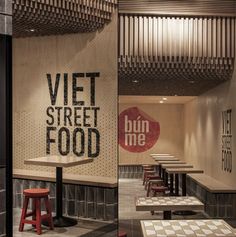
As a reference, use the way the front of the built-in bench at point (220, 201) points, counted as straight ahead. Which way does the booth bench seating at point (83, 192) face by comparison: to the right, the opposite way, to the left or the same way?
to the left

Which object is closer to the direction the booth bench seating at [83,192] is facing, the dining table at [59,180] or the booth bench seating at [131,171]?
the dining table

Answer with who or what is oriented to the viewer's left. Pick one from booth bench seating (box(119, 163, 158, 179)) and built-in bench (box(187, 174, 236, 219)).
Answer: built-in bench (box(187, 174, 236, 219))

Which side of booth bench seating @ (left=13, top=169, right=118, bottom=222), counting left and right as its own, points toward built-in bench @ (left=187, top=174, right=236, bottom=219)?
left

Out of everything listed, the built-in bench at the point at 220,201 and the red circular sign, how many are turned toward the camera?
1

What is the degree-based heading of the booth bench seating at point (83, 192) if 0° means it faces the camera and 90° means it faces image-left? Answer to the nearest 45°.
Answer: approximately 0°

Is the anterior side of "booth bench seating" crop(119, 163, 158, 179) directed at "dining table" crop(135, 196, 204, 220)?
yes

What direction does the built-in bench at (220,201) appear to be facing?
to the viewer's left

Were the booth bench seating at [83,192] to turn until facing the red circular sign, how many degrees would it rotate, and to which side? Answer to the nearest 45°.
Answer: approximately 180°

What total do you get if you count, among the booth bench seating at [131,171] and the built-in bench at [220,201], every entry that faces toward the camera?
1
